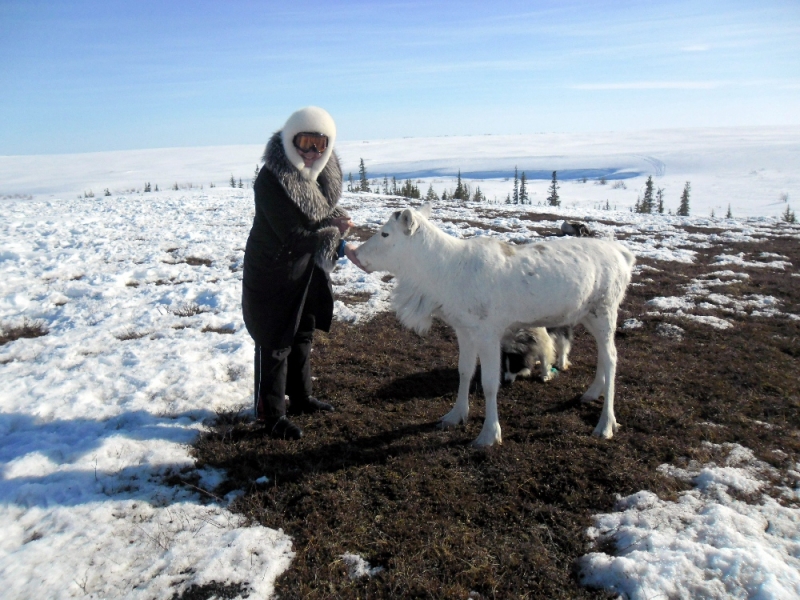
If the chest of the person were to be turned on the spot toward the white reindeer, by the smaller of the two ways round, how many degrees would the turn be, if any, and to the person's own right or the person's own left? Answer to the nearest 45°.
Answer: approximately 45° to the person's own left

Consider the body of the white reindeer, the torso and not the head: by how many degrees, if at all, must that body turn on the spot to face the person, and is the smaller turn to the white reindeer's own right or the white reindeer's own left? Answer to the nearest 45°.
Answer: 0° — it already faces them

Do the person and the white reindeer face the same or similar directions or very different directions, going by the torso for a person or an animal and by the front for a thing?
very different directions

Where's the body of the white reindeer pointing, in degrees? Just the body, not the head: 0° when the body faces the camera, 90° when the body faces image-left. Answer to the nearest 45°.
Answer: approximately 90°

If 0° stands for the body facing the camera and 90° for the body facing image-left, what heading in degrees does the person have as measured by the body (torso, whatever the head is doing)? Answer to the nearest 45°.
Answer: approximately 315°

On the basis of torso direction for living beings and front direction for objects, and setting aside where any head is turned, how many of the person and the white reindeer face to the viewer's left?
1
